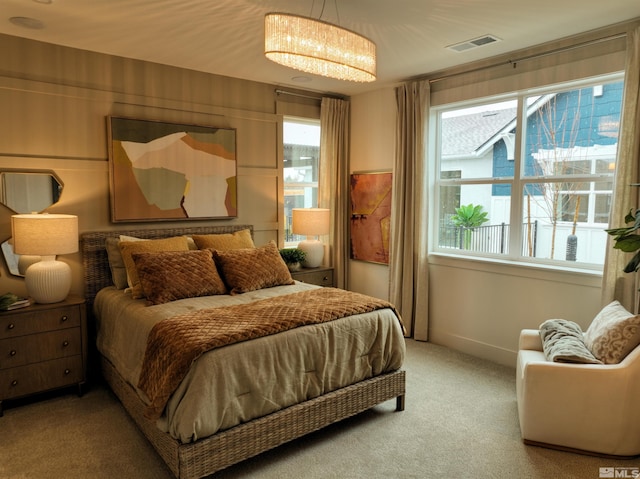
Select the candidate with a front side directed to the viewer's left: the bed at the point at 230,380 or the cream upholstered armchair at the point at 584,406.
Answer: the cream upholstered armchair

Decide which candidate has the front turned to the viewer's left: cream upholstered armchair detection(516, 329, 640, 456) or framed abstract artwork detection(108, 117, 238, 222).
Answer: the cream upholstered armchair

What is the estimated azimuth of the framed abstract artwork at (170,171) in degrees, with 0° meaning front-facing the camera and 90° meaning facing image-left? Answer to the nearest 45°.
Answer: approximately 315°

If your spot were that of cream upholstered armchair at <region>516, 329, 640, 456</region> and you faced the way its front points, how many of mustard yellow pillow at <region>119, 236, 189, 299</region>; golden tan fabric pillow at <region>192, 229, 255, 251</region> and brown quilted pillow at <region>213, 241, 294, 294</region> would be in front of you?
3

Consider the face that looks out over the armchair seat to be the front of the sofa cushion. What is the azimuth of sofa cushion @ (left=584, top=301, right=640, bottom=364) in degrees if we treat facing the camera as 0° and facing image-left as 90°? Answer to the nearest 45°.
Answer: approximately 45°

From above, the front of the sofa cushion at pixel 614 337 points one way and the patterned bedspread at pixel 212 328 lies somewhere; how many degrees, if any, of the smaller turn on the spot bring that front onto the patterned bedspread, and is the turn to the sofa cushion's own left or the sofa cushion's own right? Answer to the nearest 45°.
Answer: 0° — it already faces it

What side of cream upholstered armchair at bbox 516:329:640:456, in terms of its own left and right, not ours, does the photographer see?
left
